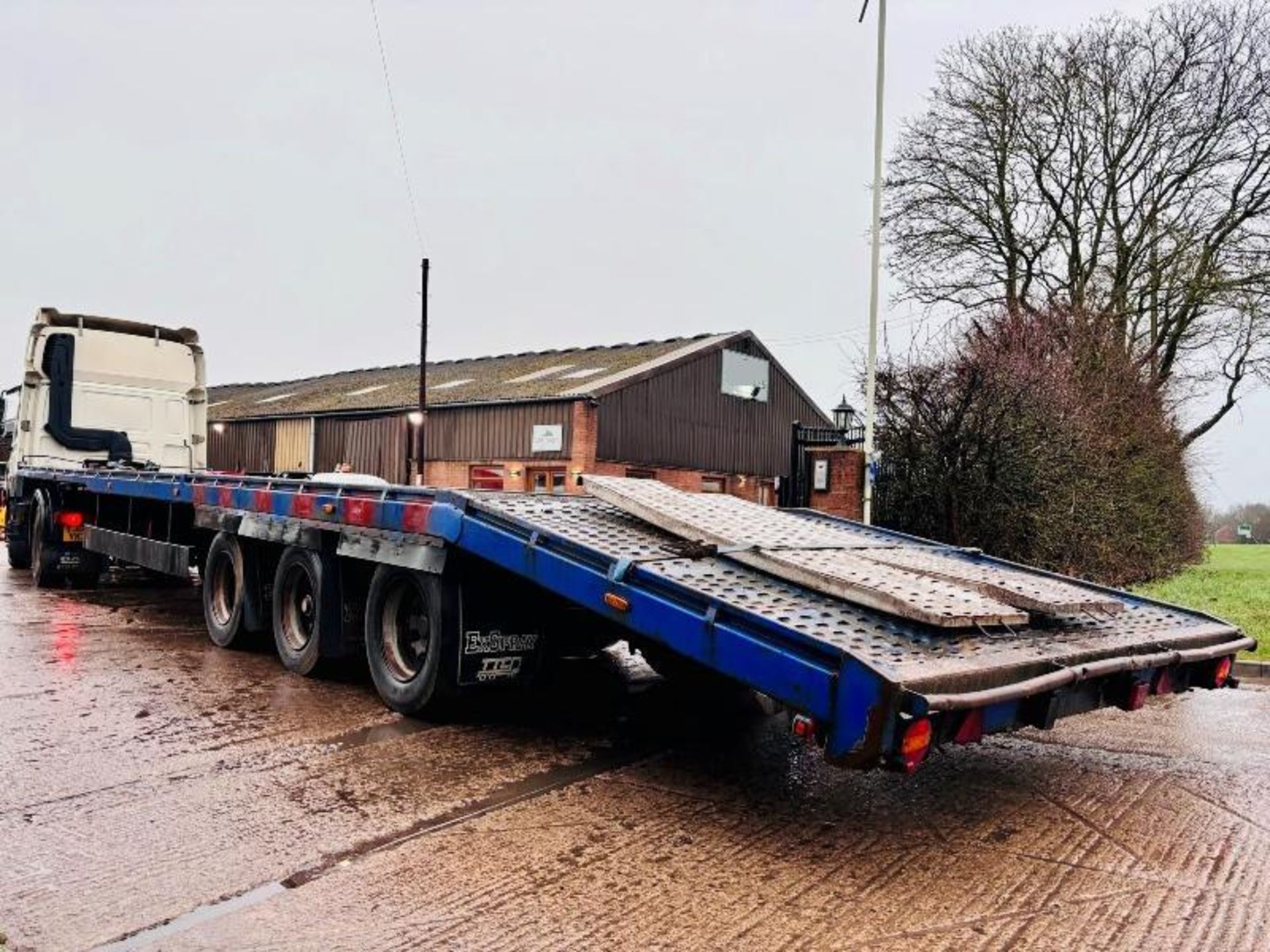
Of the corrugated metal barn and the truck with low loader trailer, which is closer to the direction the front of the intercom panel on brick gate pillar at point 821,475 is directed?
the truck with low loader trailer

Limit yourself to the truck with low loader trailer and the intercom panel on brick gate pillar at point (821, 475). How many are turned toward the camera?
1

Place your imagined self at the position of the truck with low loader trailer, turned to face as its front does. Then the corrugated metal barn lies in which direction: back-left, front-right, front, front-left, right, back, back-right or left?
front-right

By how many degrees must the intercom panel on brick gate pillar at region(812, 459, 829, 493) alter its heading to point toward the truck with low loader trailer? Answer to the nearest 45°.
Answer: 0° — it already faces it

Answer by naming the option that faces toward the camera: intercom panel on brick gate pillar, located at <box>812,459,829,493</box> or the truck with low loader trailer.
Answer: the intercom panel on brick gate pillar

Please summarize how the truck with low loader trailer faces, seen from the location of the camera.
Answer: facing away from the viewer and to the left of the viewer

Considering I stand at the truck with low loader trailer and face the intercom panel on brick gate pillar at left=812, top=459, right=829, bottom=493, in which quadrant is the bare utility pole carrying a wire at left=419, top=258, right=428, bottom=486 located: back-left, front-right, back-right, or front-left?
front-left

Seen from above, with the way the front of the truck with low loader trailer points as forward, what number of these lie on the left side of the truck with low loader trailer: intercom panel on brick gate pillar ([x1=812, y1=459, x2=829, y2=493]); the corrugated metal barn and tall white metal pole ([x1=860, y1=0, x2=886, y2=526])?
0

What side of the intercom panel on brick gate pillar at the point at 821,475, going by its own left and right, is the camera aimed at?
front

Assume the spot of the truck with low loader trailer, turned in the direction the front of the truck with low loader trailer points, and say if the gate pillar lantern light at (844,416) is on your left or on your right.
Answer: on your right

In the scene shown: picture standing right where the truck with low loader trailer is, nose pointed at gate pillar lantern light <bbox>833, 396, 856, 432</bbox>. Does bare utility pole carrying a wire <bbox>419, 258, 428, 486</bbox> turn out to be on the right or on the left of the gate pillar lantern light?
left

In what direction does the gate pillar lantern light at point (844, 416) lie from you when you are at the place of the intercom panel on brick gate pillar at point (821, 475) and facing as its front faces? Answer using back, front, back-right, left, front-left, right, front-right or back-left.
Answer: back

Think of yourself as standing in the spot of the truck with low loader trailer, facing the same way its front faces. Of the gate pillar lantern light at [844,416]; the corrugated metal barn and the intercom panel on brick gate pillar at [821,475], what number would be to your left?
0

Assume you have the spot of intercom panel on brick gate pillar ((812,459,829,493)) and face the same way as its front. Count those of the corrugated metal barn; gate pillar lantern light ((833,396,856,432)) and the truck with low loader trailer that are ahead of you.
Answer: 1

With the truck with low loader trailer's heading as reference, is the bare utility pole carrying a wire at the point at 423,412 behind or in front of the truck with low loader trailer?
in front

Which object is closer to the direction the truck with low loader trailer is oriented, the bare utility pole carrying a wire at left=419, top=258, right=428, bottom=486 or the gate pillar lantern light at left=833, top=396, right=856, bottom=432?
the bare utility pole carrying a wire

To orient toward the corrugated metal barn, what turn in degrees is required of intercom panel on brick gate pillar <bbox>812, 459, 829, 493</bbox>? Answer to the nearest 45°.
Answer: approximately 135° to its right
